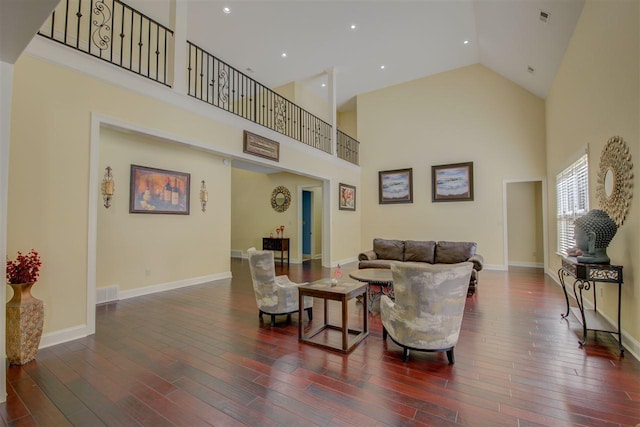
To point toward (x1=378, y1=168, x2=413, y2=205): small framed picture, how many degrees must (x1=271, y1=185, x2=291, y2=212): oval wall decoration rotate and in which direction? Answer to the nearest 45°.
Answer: approximately 90° to its left

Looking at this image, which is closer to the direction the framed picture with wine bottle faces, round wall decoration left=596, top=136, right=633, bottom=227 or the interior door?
the round wall decoration

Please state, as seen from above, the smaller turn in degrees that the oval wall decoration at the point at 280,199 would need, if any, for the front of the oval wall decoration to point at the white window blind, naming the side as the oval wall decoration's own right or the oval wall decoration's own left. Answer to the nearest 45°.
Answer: approximately 45° to the oval wall decoration's own left

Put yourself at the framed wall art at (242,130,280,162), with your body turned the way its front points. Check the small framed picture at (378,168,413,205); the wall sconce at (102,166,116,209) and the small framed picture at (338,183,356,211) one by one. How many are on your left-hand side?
2

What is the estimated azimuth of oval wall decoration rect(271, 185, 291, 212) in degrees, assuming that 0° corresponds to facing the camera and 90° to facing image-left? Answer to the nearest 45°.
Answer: approximately 0°

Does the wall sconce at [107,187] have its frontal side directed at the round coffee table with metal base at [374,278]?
yes

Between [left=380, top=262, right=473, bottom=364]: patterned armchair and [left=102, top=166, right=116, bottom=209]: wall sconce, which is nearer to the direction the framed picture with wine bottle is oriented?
the patterned armchair

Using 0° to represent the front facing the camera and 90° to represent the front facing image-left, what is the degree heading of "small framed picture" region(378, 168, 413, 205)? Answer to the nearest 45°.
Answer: approximately 0°

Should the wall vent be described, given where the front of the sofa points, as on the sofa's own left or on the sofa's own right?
on the sofa's own right

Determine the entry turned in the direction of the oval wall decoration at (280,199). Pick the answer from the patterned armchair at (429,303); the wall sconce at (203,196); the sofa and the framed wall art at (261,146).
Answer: the patterned armchair
